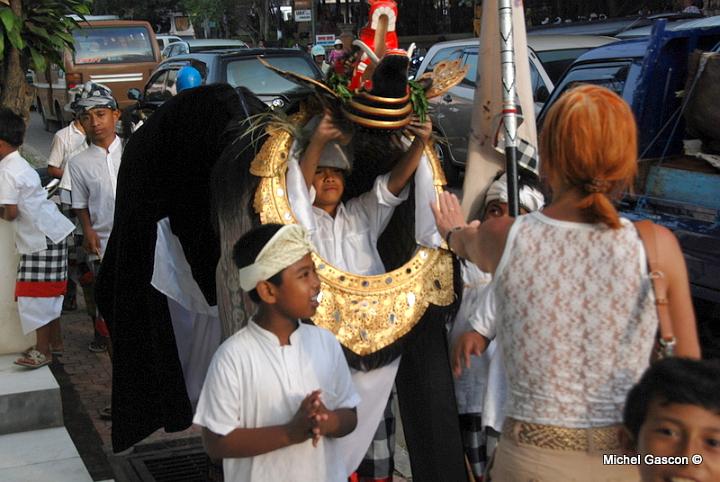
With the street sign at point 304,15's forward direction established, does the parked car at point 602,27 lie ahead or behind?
ahead

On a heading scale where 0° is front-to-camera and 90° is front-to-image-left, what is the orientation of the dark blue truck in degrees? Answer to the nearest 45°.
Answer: approximately 135°

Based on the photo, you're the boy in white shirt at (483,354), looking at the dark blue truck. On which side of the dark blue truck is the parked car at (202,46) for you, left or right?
left

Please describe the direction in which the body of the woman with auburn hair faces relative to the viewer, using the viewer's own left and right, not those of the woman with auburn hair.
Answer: facing away from the viewer

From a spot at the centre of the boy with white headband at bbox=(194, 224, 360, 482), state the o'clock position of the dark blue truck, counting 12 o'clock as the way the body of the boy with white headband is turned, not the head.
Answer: The dark blue truck is roughly at 9 o'clock from the boy with white headband.

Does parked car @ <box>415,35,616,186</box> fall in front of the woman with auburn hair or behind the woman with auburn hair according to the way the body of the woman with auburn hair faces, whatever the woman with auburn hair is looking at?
in front

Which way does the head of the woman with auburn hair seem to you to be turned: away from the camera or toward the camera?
away from the camera

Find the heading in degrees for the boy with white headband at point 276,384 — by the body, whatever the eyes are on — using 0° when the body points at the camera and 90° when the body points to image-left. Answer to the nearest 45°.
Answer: approximately 315°

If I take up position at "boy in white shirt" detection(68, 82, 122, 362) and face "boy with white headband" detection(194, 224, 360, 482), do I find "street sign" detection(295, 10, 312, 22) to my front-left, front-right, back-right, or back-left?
back-left
